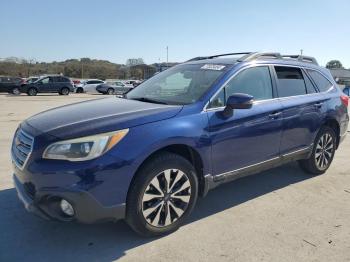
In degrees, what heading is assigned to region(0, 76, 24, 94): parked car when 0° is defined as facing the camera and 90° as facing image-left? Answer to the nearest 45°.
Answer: approximately 90°

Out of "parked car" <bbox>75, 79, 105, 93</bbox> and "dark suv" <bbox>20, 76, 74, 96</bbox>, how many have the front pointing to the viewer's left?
2

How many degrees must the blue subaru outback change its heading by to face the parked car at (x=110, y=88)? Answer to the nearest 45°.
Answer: approximately 135° to its right

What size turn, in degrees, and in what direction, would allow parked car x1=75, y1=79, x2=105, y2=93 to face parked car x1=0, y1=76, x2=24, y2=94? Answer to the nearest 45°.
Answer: approximately 45° to its left

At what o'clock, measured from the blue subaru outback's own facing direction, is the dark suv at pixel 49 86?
The dark suv is roughly at 4 o'clock from the blue subaru outback.

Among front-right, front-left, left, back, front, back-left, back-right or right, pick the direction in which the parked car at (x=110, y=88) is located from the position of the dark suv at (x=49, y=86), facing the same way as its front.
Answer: back-right

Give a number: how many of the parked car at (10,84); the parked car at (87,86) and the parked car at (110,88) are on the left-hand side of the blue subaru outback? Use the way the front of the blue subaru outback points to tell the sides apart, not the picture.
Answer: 0

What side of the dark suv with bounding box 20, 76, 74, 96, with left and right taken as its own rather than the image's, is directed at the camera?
left

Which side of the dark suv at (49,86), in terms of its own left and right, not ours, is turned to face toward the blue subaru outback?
left

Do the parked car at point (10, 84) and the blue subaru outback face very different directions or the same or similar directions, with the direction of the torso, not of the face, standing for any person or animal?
same or similar directions

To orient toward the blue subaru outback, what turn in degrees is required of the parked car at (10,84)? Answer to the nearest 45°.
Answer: approximately 90° to its left

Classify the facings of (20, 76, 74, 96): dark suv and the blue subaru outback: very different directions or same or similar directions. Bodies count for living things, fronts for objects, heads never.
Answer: same or similar directions

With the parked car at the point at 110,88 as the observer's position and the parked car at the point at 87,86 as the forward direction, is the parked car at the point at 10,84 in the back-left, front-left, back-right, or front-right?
front-left

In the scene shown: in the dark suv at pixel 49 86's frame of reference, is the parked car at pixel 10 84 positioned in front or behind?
in front

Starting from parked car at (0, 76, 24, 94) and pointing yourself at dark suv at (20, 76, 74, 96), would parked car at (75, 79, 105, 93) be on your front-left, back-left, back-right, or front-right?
front-left

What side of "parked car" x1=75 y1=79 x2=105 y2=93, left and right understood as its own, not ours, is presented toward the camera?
left

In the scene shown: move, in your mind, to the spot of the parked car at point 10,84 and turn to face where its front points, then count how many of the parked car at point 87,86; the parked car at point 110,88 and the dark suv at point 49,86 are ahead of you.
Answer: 0
